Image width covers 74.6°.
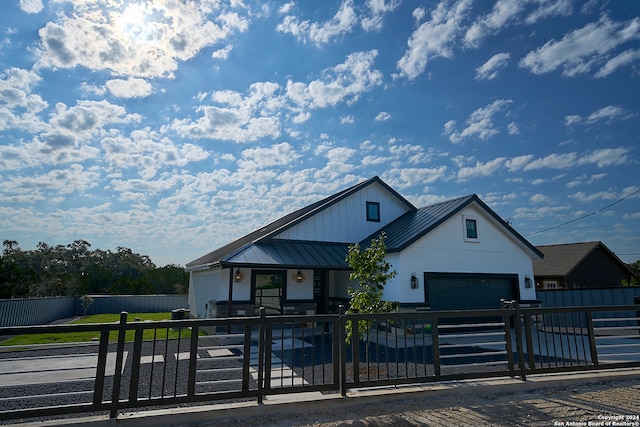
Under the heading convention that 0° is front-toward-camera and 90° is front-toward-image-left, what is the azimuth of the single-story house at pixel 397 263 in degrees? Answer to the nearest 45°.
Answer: approximately 315°

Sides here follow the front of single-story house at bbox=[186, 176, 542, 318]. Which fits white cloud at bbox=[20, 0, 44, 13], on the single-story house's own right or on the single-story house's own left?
on the single-story house's own right

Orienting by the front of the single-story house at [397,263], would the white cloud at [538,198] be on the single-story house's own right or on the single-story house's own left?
on the single-story house's own left

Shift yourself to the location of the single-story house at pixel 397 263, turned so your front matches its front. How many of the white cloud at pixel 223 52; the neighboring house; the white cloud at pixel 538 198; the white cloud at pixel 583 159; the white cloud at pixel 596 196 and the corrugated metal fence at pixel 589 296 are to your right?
1

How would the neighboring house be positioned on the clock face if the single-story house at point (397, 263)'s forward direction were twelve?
The neighboring house is roughly at 9 o'clock from the single-story house.

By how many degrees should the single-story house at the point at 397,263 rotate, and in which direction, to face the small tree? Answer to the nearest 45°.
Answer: approximately 45° to its right

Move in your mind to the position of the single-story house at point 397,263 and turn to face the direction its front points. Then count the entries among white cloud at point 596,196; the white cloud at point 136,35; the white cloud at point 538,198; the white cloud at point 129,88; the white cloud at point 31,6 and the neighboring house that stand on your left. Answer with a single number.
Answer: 3
